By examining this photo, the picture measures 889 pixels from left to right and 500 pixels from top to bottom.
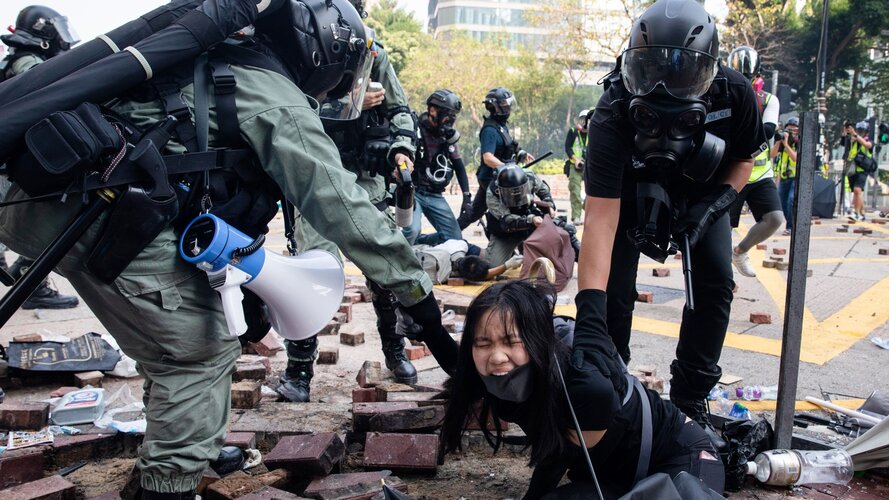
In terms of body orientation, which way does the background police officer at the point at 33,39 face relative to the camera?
to the viewer's right

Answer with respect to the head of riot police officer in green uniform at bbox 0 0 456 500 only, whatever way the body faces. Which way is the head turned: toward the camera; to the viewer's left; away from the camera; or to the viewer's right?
to the viewer's right

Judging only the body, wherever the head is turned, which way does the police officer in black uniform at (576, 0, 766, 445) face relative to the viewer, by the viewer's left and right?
facing the viewer

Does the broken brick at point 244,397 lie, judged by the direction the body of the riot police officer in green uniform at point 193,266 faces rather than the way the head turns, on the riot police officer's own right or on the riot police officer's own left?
on the riot police officer's own left

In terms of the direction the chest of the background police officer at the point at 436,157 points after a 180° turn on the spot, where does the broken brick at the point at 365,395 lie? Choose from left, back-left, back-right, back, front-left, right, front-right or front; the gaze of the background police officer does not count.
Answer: back-left

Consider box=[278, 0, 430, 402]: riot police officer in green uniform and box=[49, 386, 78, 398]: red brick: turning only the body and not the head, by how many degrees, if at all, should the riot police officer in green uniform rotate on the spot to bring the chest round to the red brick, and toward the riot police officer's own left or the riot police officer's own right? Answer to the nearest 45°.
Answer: approximately 90° to the riot police officer's own right

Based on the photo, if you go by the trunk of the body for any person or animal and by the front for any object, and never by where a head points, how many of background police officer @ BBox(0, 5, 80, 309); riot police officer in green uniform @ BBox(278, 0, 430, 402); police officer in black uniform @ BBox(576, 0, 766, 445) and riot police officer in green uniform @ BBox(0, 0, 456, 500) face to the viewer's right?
2

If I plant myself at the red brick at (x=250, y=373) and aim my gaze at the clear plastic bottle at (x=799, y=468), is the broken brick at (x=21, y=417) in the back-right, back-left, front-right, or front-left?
back-right

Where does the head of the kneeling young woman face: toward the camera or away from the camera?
toward the camera

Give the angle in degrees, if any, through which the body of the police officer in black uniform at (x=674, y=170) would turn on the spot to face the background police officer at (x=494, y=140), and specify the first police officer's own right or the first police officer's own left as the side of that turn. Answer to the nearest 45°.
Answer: approximately 180°

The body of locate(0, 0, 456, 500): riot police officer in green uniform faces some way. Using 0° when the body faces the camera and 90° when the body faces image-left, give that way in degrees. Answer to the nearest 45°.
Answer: approximately 270°

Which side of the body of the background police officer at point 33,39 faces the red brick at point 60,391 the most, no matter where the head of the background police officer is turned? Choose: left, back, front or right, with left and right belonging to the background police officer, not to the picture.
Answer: right

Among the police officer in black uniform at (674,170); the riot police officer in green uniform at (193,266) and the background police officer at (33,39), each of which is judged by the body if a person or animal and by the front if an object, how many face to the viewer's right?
2
